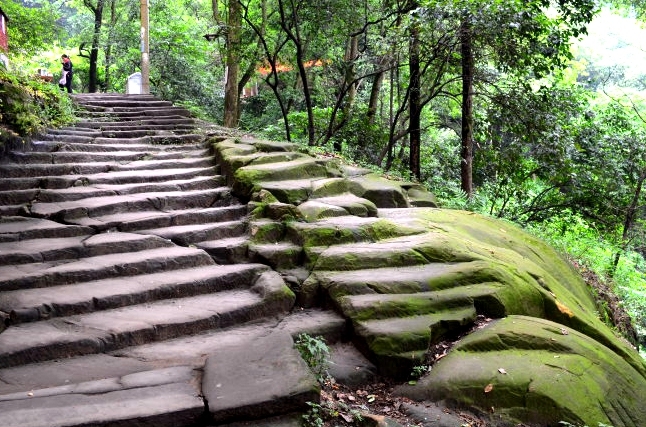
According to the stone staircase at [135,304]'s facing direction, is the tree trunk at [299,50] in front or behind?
behind

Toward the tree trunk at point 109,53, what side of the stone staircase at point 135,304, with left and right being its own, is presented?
back

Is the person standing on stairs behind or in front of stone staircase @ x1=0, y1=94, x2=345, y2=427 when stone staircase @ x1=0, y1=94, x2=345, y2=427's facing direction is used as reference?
behind

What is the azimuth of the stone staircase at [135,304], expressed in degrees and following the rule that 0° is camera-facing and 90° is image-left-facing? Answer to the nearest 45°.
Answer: approximately 0°

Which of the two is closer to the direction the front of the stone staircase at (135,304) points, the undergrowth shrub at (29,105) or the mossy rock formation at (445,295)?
the mossy rock formation

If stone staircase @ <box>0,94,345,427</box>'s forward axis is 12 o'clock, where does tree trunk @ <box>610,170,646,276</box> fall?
The tree trunk is roughly at 8 o'clock from the stone staircase.

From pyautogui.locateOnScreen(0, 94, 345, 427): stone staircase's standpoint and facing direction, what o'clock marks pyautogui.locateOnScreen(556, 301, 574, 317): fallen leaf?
The fallen leaf is roughly at 9 o'clock from the stone staircase.

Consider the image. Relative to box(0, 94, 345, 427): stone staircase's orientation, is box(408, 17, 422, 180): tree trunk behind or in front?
behind

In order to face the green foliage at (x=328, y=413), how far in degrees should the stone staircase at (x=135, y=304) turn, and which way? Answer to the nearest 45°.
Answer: approximately 45° to its left

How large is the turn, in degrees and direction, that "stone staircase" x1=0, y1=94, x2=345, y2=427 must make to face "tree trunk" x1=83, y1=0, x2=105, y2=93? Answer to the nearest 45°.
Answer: approximately 180°

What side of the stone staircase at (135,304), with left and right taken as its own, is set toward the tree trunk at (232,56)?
back
